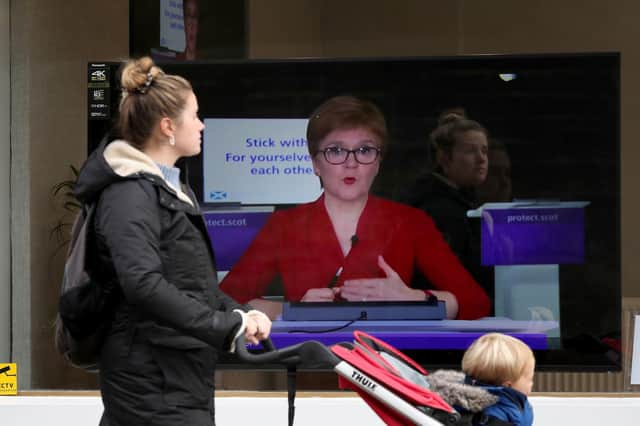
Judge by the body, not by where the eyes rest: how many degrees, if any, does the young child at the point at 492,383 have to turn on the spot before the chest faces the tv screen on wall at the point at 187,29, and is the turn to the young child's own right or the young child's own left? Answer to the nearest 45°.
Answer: approximately 135° to the young child's own left

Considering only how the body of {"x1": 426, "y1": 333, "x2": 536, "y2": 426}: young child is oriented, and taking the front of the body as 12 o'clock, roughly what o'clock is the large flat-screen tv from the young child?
The large flat-screen tv is roughly at 9 o'clock from the young child.

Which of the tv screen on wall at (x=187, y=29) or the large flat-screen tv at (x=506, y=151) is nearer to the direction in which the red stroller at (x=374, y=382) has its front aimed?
the large flat-screen tv

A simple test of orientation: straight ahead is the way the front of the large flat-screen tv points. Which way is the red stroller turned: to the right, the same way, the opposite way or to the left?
to the left

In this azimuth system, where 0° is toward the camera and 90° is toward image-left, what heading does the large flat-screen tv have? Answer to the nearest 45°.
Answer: approximately 0°

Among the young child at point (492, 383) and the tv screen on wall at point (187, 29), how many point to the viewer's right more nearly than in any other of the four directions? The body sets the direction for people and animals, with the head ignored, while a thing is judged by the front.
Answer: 1

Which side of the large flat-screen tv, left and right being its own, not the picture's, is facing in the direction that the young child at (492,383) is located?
front

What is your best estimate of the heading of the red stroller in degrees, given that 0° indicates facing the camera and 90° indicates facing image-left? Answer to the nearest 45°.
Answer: approximately 270°

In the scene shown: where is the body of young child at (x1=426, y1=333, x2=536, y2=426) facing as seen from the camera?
to the viewer's right

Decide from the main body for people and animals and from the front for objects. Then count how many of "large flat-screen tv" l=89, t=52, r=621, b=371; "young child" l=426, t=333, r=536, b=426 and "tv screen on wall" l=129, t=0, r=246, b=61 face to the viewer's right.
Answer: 1

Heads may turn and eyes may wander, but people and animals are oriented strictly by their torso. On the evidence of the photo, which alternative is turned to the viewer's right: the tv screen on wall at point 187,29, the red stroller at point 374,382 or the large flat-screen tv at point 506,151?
the red stroller

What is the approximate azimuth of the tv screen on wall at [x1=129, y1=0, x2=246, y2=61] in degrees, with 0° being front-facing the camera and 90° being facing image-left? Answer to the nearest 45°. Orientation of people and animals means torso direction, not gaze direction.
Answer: approximately 0°

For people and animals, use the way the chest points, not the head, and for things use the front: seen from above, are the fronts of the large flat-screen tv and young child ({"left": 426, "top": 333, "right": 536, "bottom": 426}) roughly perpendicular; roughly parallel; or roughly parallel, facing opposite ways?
roughly perpendicular
